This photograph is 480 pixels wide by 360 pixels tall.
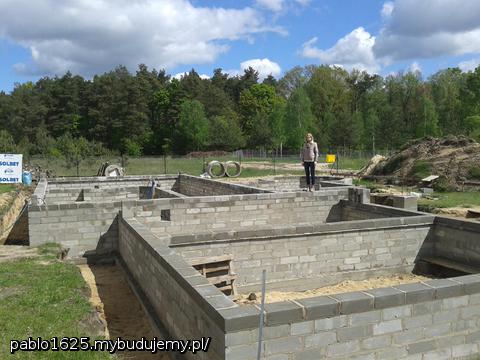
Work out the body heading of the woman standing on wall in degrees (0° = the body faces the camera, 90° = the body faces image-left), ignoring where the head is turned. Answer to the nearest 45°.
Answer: approximately 0°

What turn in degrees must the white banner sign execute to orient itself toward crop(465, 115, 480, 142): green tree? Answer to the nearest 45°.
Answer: approximately 90° to its left

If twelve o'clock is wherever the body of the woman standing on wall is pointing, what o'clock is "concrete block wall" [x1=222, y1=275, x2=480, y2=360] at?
The concrete block wall is roughly at 12 o'clock from the woman standing on wall.

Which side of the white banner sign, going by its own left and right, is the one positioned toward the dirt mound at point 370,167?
left

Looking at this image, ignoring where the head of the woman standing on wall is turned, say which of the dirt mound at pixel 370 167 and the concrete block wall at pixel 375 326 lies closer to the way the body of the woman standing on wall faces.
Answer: the concrete block wall

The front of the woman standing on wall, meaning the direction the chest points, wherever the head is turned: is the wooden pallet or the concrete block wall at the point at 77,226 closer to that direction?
the wooden pallet

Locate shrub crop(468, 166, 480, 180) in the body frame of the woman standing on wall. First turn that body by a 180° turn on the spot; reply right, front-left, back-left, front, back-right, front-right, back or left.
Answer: front-right

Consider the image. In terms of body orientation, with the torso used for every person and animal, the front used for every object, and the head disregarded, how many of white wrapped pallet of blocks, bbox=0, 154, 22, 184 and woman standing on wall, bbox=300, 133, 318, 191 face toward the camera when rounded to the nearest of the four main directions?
2

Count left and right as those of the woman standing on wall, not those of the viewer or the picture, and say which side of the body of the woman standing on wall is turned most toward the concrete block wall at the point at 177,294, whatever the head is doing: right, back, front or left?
front

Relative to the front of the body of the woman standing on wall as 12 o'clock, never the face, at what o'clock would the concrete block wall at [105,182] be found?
The concrete block wall is roughly at 4 o'clock from the woman standing on wall.

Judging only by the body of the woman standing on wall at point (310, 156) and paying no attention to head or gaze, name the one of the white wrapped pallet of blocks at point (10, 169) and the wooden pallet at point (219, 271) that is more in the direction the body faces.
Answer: the wooden pallet

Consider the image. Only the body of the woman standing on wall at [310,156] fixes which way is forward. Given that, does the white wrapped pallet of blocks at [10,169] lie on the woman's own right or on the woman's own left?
on the woman's own right

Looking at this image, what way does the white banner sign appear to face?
toward the camera
